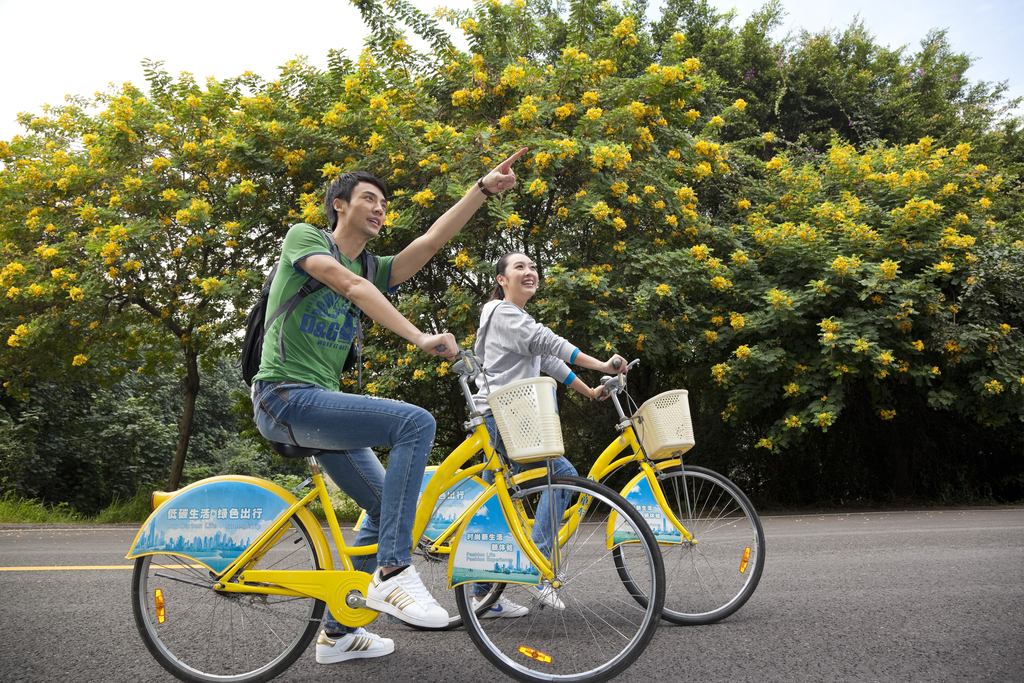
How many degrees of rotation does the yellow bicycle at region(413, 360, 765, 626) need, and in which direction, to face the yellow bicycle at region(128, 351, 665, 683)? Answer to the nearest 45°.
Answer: approximately 135° to its right

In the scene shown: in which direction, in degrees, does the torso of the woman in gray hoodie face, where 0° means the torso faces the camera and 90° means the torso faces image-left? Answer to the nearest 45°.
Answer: approximately 270°

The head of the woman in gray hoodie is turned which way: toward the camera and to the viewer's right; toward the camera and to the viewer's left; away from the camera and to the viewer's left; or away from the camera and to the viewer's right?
toward the camera and to the viewer's right

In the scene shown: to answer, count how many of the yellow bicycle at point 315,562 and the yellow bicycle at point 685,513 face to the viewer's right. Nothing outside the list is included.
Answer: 2

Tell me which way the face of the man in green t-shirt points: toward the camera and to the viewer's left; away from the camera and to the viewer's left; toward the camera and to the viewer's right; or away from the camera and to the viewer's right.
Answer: toward the camera and to the viewer's right

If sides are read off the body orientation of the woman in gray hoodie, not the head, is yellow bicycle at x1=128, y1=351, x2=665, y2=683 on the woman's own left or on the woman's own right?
on the woman's own right

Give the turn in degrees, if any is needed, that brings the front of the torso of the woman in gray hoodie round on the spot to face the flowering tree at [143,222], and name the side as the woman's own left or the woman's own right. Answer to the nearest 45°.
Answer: approximately 135° to the woman's own left

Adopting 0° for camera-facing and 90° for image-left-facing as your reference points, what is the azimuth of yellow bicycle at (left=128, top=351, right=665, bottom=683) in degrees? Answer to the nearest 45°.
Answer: approximately 270°

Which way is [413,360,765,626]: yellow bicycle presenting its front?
to the viewer's right
